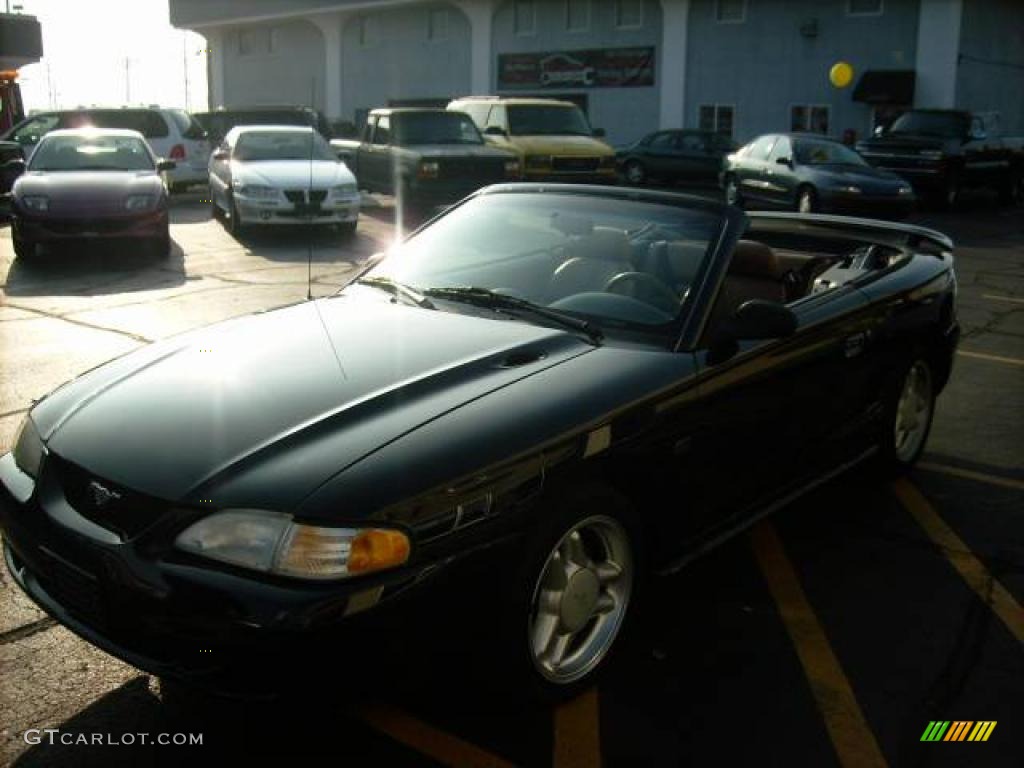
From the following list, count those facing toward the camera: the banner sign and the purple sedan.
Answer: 2

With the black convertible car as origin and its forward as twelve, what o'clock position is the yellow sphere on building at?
The yellow sphere on building is roughly at 5 o'clock from the black convertible car.

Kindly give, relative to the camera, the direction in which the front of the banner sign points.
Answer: facing the viewer

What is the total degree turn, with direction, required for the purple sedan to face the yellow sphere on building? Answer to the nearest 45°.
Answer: approximately 135° to its left

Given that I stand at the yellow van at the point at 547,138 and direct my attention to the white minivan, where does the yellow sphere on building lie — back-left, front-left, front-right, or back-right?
back-right

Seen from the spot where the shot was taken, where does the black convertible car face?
facing the viewer and to the left of the viewer

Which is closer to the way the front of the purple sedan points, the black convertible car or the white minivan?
the black convertible car

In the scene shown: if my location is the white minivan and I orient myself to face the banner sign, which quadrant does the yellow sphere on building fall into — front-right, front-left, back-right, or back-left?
front-right

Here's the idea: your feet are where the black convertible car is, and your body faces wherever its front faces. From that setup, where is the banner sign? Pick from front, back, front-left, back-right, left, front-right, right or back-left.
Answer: back-right

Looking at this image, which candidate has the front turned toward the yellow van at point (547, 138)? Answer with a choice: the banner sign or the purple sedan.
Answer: the banner sign

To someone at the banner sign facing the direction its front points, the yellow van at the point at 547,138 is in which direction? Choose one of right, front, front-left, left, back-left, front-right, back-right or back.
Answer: front

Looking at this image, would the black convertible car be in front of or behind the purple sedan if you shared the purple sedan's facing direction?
in front
